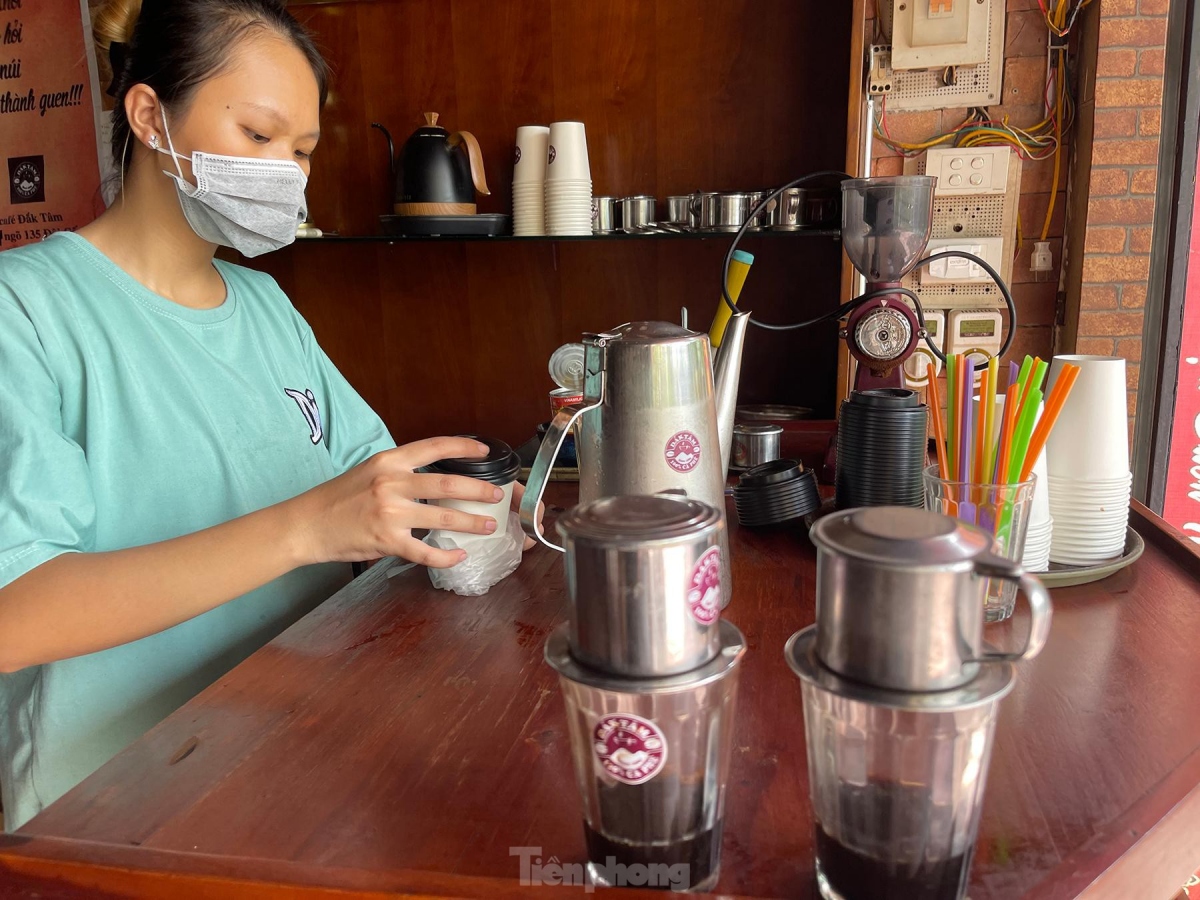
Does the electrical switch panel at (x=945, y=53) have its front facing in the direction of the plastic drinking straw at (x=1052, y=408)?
yes

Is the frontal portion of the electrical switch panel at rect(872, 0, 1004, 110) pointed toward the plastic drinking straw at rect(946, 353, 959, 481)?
yes

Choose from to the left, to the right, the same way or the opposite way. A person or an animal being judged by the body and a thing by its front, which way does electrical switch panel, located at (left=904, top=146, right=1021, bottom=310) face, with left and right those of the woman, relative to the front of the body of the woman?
to the right

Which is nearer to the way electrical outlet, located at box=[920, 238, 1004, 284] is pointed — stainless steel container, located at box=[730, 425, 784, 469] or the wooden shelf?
the stainless steel container

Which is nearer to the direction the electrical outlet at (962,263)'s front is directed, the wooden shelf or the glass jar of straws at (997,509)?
the glass jar of straws

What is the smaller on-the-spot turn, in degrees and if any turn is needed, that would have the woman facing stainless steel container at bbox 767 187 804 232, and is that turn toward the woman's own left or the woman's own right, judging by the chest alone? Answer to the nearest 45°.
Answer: approximately 90° to the woman's own left

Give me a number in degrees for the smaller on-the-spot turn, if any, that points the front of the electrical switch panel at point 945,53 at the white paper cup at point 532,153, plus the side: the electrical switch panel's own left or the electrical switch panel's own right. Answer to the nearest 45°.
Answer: approximately 90° to the electrical switch panel's own right

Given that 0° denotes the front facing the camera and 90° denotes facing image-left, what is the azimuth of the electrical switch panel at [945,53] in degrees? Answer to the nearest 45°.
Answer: approximately 0°
